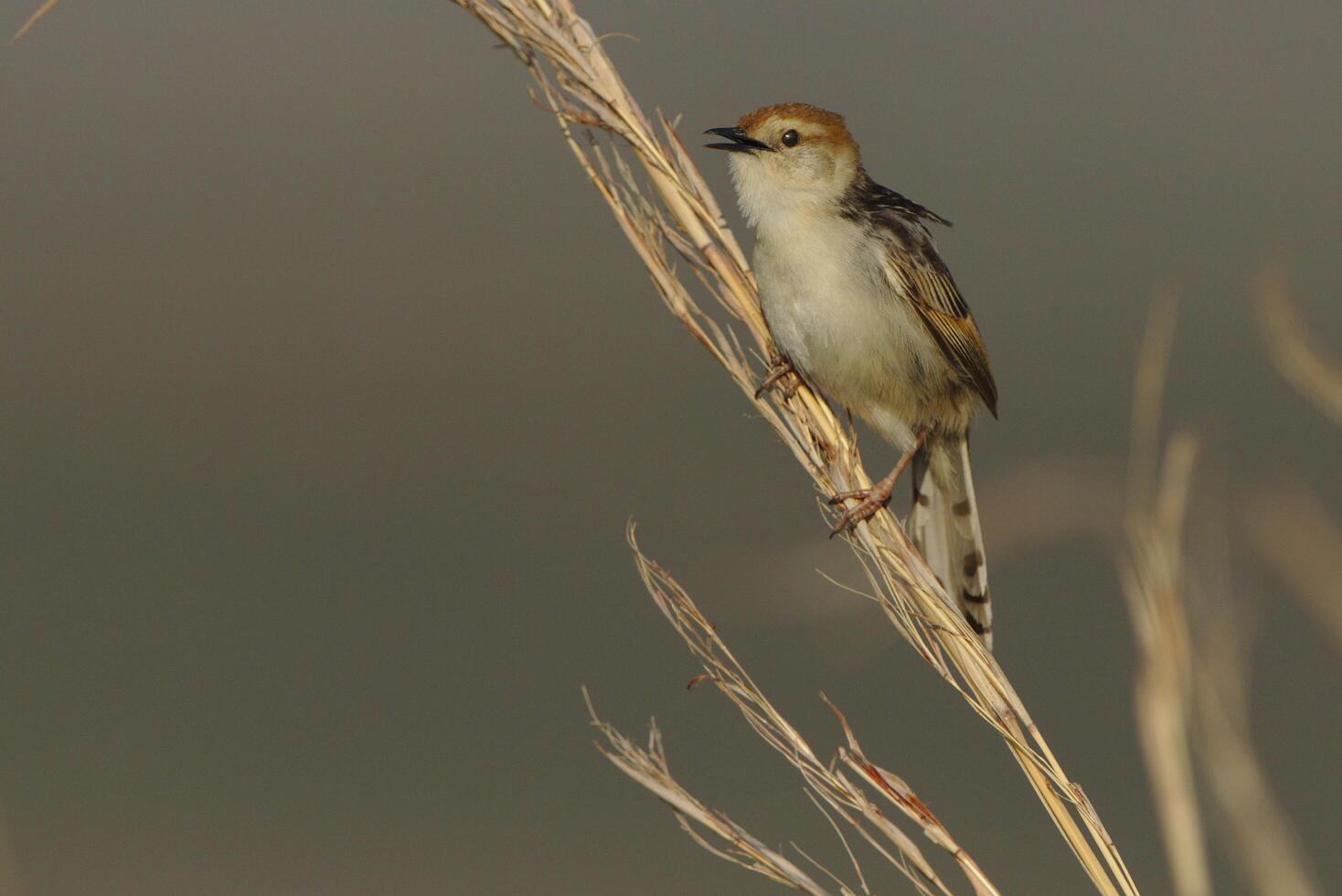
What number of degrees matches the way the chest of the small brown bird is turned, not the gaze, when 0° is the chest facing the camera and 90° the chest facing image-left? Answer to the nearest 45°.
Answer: approximately 45°

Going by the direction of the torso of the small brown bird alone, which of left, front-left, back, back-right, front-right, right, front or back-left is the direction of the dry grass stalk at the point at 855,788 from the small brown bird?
front-left

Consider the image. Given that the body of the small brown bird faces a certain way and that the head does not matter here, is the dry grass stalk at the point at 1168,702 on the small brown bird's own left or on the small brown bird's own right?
on the small brown bird's own left
